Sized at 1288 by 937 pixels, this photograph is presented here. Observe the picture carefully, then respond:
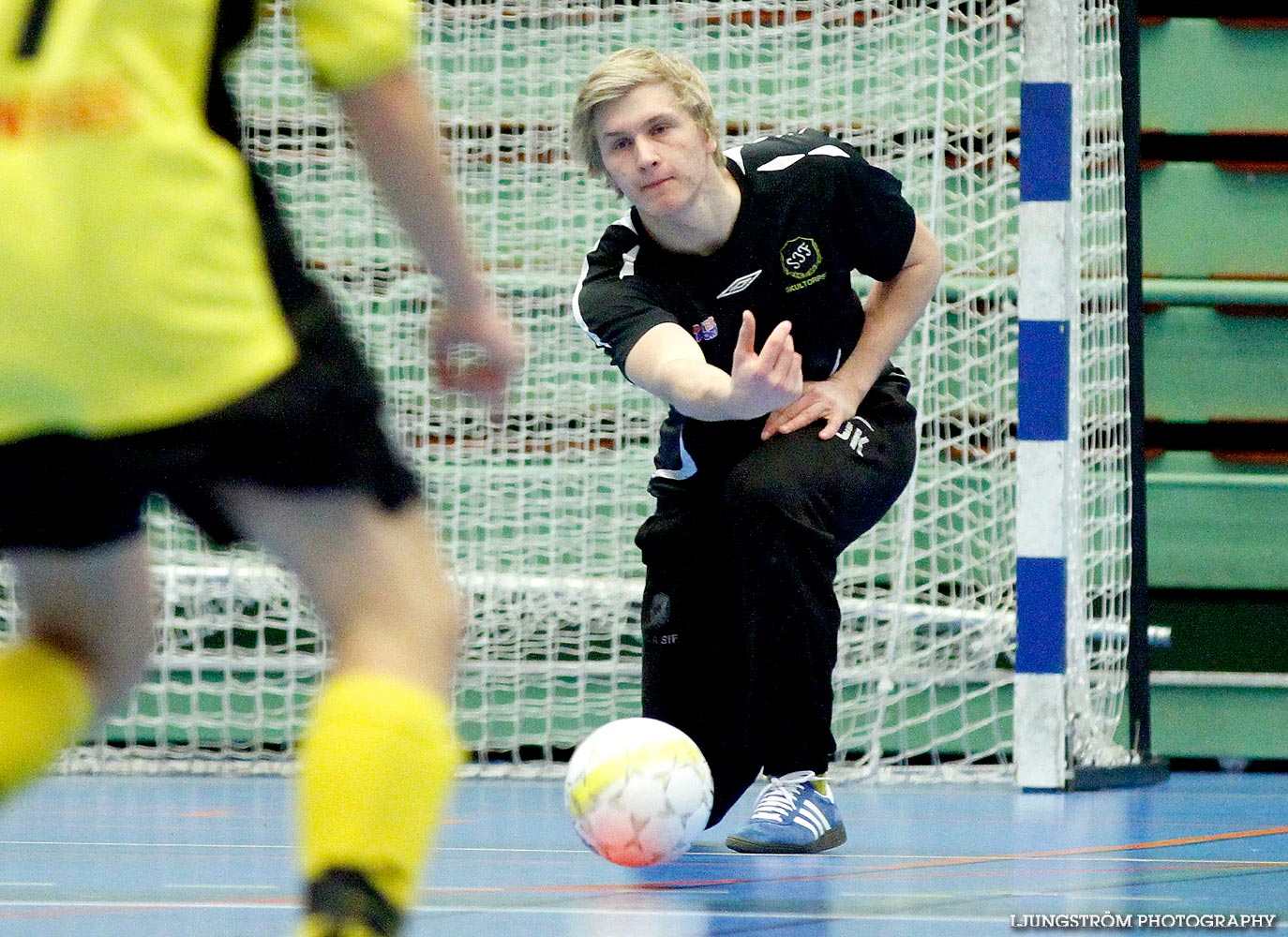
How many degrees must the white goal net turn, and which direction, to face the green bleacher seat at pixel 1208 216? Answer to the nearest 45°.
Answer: approximately 90° to its left

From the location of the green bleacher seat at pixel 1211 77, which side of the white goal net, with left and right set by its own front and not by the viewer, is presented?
left

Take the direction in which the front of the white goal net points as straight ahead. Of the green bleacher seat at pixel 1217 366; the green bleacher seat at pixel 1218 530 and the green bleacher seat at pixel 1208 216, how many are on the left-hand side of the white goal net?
3

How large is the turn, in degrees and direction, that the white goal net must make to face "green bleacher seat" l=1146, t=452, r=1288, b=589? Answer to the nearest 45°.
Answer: approximately 90° to its left

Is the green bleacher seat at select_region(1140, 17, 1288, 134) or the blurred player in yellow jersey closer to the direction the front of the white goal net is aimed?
the blurred player in yellow jersey

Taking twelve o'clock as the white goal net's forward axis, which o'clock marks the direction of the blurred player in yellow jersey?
The blurred player in yellow jersey is roughly at 12 o'clock from the white goal net.

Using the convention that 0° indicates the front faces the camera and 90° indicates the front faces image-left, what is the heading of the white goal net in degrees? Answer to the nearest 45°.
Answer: approximately 0°

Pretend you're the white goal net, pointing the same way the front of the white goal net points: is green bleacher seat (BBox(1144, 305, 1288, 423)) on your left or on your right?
on your left
